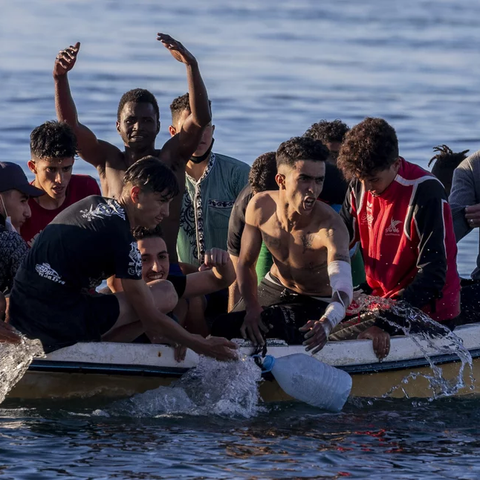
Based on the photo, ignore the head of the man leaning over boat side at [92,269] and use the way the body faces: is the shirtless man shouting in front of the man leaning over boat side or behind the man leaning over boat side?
in front

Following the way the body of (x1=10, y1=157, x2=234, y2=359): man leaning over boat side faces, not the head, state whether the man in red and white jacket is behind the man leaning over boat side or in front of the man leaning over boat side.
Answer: in front

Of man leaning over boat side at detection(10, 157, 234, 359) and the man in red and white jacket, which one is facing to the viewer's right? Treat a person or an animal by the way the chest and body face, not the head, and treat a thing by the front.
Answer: the man leaning over boat side

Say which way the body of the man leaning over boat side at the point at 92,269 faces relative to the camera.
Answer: to the viewer's right

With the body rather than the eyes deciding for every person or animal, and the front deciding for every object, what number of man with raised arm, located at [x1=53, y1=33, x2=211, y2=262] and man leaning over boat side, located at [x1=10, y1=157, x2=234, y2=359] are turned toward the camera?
1

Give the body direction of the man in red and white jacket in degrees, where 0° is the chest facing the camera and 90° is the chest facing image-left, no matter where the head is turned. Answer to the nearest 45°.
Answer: approximately 45°

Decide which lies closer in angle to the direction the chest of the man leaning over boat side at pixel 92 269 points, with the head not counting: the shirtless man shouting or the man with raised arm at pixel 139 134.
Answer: the shirtless man shouting

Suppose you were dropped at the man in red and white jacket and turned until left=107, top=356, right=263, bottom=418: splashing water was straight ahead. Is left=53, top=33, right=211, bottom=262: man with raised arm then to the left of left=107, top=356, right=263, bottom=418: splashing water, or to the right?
right
